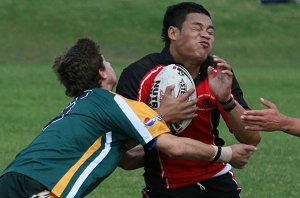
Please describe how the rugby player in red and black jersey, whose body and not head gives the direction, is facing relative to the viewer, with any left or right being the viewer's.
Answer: facing the viewer and to the right of the viewer

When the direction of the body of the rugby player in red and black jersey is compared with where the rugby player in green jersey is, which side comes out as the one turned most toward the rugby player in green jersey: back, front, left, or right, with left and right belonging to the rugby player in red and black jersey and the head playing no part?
right
